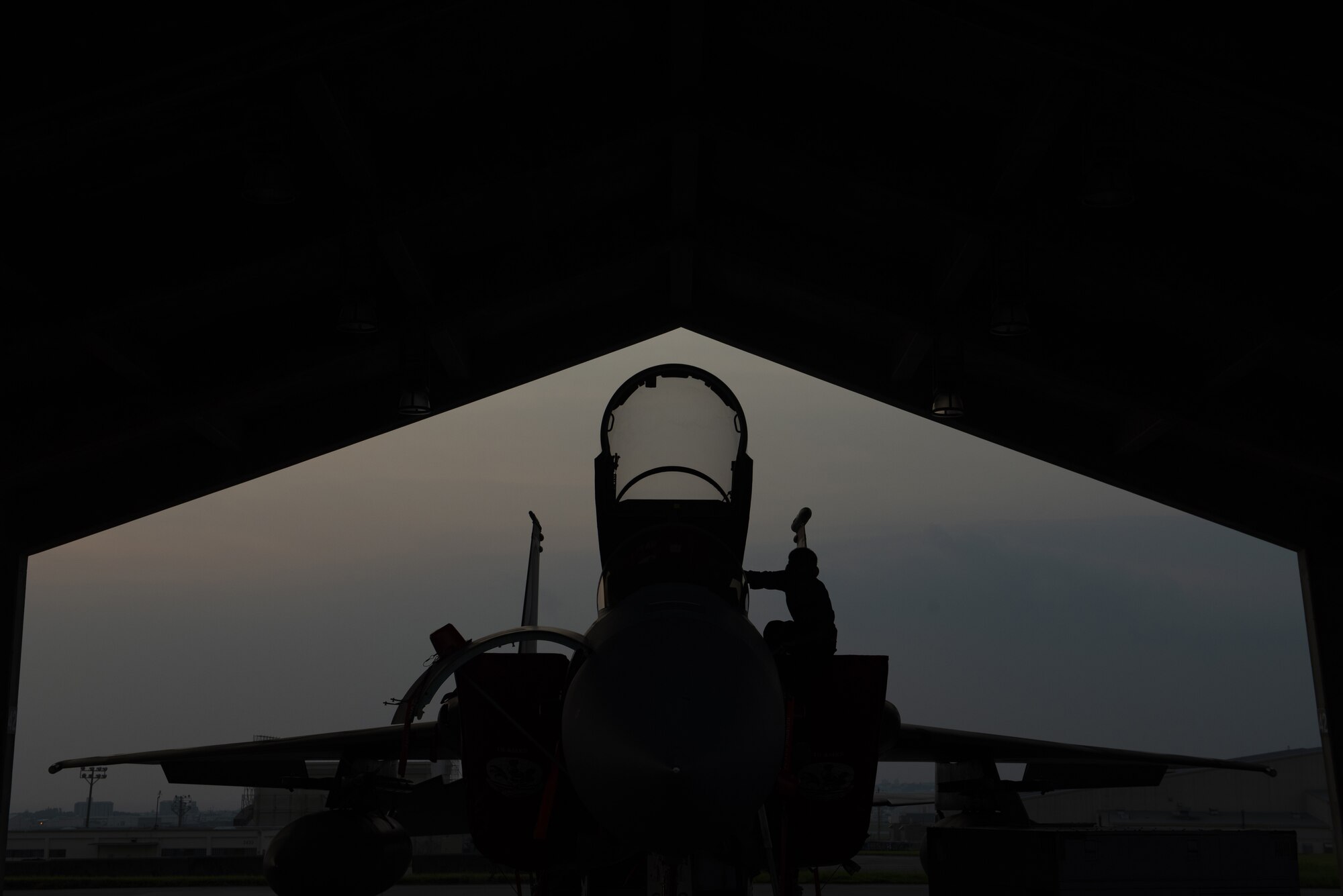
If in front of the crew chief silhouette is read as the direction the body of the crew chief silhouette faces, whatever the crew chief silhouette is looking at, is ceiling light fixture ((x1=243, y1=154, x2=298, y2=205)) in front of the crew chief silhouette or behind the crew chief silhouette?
in front

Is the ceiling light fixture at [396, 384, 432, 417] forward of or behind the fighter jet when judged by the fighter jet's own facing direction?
behind

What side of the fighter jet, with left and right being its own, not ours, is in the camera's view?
front

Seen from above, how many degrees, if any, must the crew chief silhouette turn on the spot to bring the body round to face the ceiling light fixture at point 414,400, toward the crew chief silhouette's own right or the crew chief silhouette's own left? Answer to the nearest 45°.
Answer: approximately 45° to the crew chief silhouette's own right

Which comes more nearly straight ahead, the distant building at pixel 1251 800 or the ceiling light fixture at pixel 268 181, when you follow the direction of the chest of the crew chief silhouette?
the ceiling light fixture

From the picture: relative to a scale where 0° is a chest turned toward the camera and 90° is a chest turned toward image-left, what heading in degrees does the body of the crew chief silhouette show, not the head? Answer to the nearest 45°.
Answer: approximately 90°
